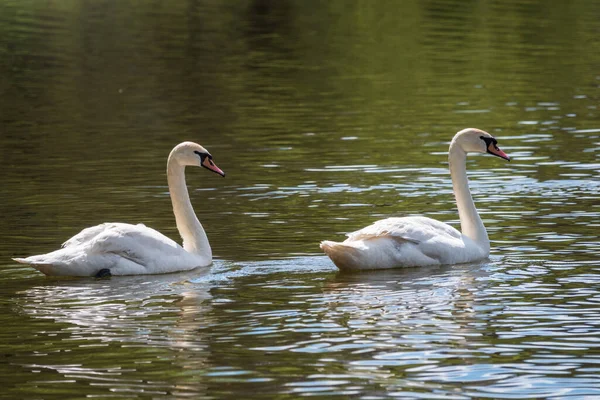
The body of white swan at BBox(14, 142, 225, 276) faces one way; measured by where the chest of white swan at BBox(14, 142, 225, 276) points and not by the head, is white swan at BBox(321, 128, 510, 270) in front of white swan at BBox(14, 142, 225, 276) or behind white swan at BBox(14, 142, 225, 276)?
in front

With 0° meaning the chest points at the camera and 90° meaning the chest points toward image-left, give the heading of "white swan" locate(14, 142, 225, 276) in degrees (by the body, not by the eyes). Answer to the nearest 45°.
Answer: approximately 270°

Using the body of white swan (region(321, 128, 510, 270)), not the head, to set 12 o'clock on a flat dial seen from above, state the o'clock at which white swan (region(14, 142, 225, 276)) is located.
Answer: white swan (region(14, 142, 225, 276)) is roughly at 6 o'clock from white swan (region(321, 128, 510, 270)).

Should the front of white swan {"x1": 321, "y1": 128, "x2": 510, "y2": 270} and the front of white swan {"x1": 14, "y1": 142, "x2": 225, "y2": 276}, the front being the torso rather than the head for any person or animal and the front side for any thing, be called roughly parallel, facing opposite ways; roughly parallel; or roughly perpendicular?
roughly parallel

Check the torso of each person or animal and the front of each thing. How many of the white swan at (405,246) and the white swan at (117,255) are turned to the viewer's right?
2

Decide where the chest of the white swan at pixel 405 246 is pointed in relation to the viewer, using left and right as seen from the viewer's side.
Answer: facing to the right of the viewer
